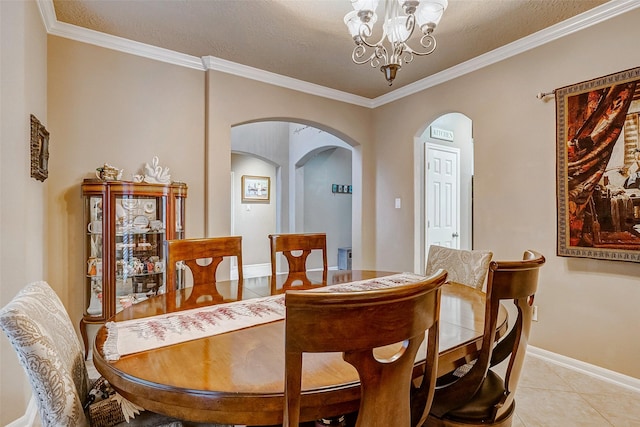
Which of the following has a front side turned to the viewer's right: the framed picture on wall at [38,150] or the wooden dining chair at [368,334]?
the framed picture on wall

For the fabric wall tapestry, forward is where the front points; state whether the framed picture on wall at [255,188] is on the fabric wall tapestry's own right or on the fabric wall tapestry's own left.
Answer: on the fabric wall tapestry's own right

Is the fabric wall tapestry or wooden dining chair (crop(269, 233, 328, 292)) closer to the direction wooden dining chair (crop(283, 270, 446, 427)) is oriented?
the wooden dining chair

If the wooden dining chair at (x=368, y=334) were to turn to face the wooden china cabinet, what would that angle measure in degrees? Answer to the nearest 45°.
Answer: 0° — it already faces it

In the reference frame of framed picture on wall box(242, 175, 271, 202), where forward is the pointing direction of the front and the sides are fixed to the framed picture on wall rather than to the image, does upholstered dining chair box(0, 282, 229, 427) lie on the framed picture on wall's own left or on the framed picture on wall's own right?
on the framed picture on wall's own right

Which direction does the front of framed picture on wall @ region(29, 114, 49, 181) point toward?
to the viewer's right

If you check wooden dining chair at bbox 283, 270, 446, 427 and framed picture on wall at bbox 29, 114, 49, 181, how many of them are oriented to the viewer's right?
1

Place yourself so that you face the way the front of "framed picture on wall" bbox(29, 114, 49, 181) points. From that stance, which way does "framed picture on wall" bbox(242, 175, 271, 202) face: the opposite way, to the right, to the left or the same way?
to the right

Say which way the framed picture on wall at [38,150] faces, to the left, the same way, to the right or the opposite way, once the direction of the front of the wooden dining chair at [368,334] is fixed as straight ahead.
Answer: to the right
